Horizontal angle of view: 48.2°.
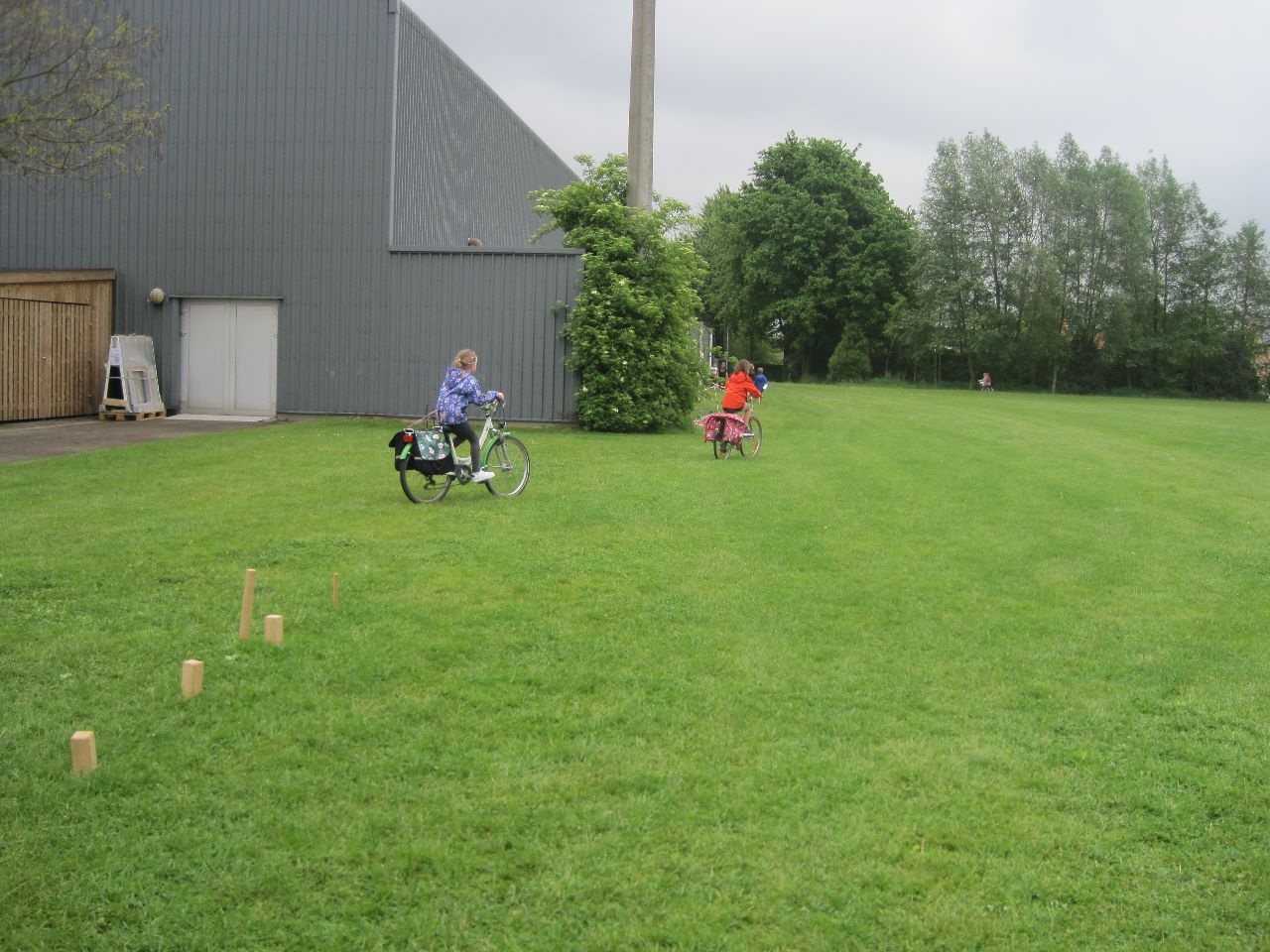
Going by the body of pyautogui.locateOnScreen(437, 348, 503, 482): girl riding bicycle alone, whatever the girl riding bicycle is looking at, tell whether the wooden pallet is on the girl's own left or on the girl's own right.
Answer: on the girl's own left

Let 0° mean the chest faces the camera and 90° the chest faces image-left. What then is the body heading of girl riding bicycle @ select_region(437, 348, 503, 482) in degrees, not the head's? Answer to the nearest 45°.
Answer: approximately 270°

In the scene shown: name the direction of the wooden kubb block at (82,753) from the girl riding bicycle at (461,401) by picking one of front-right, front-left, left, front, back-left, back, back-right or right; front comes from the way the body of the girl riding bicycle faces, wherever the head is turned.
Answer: right

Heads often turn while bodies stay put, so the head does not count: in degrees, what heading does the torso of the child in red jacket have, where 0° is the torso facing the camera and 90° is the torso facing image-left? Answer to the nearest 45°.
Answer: approximately 225°

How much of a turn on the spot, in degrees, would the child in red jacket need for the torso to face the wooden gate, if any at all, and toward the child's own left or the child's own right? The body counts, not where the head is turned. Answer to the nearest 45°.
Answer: approximately 135° to the child's own left

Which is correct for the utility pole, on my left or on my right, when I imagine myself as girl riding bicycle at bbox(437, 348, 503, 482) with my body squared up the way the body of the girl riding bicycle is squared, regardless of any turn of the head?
on my left

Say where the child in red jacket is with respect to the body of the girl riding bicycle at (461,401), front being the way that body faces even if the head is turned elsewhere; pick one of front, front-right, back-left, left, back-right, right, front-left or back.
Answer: front-left

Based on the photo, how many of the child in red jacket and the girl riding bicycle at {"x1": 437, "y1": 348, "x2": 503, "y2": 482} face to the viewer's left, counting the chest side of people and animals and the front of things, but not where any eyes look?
0

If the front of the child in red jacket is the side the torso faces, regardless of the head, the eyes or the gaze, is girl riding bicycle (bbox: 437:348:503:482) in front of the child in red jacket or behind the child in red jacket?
behind

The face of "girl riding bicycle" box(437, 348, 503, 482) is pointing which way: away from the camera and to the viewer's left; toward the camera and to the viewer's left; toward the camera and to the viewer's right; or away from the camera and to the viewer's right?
away from the camera and to the viewer's right
